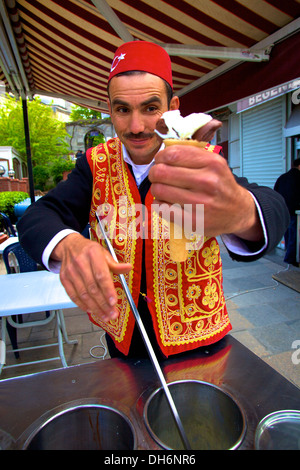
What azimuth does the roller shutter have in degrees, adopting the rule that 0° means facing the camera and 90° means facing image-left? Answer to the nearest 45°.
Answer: approximately 45°

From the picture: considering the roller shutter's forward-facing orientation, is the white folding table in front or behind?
in front

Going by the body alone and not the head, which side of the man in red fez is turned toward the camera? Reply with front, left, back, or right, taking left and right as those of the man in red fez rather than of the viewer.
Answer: front

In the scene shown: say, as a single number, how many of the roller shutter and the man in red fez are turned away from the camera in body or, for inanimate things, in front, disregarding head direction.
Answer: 0

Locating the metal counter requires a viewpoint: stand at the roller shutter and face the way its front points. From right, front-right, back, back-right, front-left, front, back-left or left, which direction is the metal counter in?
front-left

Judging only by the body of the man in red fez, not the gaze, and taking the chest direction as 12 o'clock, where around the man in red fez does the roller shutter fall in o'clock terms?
The roller shutter is roughly at 7 o'clock from the man in red fez.

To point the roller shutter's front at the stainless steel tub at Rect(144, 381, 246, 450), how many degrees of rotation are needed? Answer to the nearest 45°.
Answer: approximately 45° to its left

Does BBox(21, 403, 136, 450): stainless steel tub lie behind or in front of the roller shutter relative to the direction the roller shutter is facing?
in front

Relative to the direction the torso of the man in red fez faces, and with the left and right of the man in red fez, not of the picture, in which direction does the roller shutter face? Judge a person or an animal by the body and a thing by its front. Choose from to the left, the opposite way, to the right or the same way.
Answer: to the right
